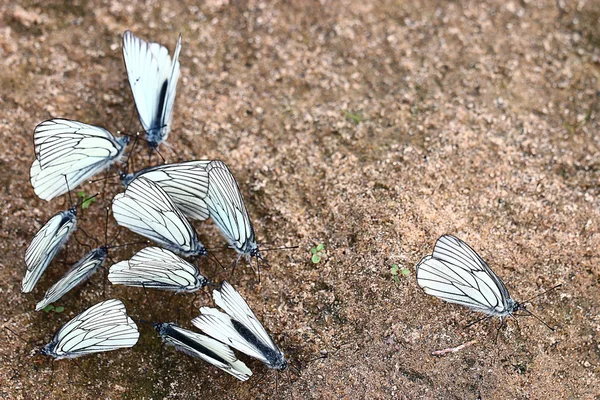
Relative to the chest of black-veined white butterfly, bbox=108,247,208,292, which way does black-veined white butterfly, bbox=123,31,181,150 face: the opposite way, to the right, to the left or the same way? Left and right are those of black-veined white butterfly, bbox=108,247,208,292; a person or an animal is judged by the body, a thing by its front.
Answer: to the right

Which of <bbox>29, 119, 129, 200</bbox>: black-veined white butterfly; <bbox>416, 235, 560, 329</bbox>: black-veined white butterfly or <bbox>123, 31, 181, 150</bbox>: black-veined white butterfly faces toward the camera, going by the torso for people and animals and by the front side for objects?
<bbox>123, 31, 181, 150</bbox>: black-veined white butterfly

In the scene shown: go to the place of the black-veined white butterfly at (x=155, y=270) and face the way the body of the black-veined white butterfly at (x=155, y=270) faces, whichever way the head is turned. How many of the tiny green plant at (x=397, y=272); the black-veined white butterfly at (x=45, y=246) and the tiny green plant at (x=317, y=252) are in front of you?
2

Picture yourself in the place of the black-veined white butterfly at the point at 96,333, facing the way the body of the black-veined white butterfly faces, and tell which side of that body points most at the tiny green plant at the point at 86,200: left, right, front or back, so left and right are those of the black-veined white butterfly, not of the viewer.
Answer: right

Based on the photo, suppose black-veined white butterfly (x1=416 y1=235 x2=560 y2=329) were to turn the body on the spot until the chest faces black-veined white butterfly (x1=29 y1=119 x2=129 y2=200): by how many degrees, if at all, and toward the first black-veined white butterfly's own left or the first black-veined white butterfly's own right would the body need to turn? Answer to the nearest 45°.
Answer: approximately 180°

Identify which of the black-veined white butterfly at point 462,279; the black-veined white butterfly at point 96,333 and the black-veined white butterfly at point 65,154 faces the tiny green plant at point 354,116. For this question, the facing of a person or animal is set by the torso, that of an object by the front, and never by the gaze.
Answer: the black-veined white butterfly at point 65,154

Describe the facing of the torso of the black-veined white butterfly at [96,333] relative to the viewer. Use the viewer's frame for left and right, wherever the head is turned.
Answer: facing to the left of the viewer

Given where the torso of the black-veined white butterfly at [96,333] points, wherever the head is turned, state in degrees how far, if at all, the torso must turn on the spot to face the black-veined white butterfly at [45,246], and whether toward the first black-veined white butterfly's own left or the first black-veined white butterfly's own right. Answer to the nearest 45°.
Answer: approximately 90° to the first black-veined white butterfly's own right

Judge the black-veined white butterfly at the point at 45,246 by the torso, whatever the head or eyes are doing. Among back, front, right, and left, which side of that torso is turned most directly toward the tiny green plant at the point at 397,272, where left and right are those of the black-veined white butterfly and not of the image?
right

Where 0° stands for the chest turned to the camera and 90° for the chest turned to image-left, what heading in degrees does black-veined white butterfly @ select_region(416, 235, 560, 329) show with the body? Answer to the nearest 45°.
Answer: approximately 270°

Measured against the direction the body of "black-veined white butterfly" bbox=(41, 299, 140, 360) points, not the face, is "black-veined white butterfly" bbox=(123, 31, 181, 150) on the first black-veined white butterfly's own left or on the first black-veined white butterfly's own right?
on the first black-veined white butterfly's own right

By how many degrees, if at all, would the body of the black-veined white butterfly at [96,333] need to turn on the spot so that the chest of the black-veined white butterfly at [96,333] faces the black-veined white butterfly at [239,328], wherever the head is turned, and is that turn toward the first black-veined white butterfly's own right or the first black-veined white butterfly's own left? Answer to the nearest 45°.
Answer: approximately 135° to the first black-veined white butterfly's own left
